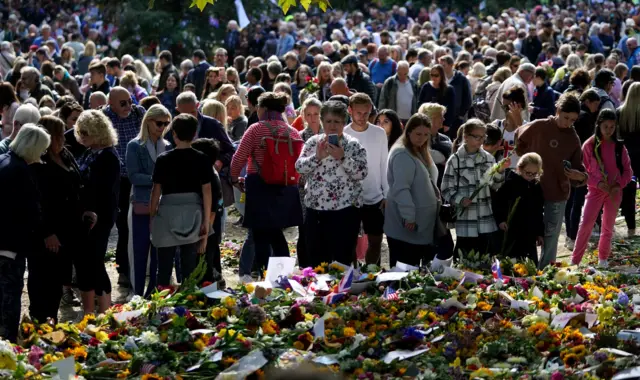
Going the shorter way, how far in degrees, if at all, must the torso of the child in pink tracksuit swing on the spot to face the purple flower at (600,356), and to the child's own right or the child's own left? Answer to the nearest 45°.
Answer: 0° — they already face it

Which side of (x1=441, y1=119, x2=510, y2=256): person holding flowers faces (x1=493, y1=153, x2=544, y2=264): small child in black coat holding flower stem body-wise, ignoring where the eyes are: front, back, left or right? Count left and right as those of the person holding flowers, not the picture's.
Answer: left

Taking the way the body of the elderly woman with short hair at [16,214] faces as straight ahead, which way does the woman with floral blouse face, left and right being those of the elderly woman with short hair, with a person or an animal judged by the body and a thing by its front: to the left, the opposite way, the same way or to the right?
to the right

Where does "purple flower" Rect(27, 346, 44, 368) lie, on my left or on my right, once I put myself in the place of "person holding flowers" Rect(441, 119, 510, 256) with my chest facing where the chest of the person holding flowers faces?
on my right

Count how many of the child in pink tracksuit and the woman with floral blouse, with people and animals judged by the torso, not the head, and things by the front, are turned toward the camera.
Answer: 2

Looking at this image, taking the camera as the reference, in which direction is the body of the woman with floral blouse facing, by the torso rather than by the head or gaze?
toward the camera

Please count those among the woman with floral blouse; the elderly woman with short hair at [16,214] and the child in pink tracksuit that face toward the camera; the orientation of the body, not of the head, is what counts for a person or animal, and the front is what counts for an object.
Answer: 2

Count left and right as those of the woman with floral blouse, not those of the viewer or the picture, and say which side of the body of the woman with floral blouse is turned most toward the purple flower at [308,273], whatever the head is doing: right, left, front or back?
front

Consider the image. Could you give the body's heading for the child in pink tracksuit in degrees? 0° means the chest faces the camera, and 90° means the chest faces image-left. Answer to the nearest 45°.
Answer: approximately 0°

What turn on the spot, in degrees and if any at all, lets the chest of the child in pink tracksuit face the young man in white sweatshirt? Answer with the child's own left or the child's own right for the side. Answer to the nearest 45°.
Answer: approximately 45° to the child's own right

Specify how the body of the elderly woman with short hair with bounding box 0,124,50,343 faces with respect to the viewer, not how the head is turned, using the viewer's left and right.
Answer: facing to the right of the viewer

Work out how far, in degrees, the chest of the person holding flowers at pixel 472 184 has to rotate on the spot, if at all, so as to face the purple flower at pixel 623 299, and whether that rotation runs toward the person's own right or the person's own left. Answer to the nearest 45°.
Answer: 0° — they already face it

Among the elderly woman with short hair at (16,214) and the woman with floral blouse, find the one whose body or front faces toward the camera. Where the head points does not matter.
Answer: the woman with floral blouse
